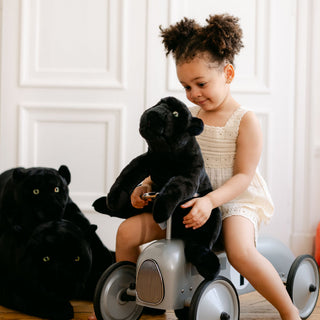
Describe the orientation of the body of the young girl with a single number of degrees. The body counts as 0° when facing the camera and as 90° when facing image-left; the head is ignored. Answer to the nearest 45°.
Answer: approximately 45°

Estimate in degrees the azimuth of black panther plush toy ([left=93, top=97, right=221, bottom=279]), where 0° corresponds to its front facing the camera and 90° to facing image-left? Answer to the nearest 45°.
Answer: approximately 45°

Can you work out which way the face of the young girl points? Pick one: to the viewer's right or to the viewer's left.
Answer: to the viewer's left

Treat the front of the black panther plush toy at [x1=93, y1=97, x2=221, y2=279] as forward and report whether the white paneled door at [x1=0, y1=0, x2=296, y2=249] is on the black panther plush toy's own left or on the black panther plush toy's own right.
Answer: on the black panther plush toy's own right
